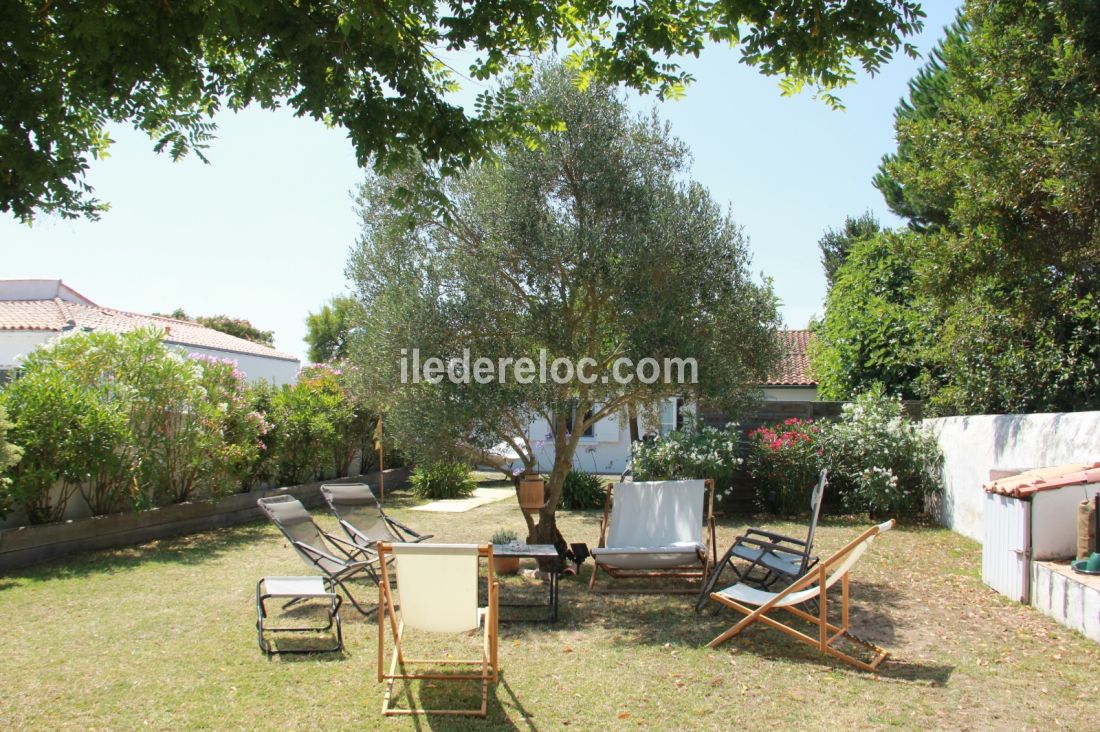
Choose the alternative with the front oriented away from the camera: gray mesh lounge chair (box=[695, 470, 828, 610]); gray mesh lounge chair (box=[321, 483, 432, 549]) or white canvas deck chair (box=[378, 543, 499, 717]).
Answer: the white canvas deck chair

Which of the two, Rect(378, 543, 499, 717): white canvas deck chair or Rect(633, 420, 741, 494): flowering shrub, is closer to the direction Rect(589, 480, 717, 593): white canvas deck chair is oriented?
the white canvas deck chair

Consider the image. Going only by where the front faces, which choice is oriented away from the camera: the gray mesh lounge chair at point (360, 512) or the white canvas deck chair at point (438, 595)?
the white canvas deck chair

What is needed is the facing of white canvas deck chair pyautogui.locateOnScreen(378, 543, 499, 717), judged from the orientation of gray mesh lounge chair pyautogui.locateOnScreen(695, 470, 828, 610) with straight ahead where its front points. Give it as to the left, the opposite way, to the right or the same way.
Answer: to the right

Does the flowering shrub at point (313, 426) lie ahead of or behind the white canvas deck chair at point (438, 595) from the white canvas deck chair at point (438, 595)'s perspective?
ahead

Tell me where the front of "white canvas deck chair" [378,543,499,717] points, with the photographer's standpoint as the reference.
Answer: facing away from the viewer

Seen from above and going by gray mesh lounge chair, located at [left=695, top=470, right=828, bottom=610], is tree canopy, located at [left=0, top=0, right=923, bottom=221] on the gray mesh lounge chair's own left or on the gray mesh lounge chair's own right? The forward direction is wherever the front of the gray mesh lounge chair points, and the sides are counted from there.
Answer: on the gray mesh lounge chair's own left

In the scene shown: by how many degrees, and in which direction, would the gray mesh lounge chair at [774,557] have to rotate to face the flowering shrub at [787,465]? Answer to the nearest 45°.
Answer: approximately 90° to its right

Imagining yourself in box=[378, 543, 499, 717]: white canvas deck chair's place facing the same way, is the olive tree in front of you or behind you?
in front

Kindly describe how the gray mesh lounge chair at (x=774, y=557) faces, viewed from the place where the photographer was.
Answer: facing to the left of the viewer

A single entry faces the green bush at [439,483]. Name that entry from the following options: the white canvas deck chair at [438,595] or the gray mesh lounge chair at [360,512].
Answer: the white canvas deck chair
